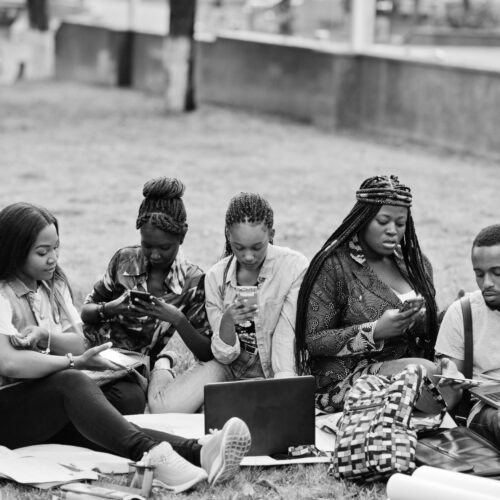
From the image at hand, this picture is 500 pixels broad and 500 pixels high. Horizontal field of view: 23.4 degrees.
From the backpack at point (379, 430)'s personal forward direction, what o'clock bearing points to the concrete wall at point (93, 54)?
The concrete wall is roughly at 4 o'clock from the backpack.

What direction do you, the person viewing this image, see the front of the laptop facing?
facing away from the viewer

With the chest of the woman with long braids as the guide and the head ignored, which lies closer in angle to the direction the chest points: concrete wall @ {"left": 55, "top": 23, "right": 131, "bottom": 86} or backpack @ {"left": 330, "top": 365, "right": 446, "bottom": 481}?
the backpack

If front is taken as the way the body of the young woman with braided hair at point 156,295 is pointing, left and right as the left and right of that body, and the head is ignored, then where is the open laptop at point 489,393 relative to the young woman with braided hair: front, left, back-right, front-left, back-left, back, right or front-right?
front-left

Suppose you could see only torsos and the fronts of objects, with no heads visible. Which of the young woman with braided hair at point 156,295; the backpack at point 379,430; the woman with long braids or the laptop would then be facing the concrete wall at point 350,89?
the laptop

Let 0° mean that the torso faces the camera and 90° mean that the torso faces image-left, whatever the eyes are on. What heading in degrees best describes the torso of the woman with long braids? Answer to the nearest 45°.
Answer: approximately 315°

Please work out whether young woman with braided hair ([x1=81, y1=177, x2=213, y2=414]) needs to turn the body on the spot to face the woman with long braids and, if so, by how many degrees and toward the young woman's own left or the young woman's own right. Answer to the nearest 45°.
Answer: approximately 45° to the young woman's own left

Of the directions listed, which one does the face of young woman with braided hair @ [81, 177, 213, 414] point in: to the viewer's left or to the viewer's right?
to the viewer's left

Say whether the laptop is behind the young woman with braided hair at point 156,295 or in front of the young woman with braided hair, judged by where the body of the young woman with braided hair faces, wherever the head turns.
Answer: in front

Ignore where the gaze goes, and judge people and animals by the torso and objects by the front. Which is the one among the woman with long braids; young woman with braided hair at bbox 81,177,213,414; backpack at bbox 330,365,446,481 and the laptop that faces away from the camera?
the laptop

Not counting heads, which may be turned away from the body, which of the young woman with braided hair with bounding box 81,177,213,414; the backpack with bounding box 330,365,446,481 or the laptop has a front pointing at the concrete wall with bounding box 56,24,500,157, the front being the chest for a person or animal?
the laptop

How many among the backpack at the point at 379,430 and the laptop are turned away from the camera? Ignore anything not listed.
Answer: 1

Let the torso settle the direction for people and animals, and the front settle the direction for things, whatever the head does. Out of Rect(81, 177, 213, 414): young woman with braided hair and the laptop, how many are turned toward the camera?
1

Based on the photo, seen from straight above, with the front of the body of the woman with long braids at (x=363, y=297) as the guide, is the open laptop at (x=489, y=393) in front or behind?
in front

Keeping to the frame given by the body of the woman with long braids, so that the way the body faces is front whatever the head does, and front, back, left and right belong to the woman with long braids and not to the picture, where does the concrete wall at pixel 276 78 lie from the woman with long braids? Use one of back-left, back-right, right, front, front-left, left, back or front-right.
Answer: back-left

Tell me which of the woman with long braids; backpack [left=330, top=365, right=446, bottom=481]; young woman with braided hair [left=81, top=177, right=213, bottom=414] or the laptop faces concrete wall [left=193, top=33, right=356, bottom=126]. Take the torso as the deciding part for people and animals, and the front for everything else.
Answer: the laptop
